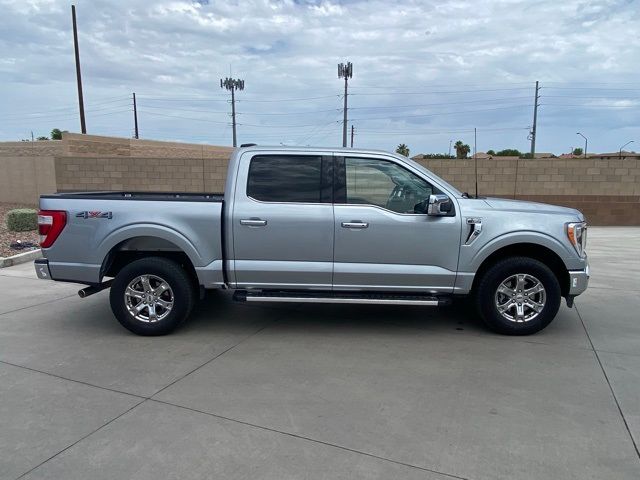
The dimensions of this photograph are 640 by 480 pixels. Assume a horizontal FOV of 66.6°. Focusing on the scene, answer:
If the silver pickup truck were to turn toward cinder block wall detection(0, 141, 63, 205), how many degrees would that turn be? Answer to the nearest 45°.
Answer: approximately 135° to its left

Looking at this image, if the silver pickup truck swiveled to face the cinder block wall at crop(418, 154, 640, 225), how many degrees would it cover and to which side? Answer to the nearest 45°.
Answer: approximately 45° to its left

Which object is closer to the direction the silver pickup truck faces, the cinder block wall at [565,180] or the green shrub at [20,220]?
the cinder block wall

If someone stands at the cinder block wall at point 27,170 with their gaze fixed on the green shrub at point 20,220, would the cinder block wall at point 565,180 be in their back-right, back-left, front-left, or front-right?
front-left

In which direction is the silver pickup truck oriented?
to the viewer's right

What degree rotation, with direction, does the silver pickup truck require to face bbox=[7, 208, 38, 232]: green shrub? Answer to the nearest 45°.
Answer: approximately 135° to its left

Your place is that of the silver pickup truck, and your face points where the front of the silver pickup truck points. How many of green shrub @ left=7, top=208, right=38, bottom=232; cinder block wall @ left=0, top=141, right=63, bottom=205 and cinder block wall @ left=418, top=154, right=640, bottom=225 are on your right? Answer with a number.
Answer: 0

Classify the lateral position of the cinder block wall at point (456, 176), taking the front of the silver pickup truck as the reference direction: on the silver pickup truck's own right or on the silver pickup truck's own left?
on the silver pickup truck's own left
